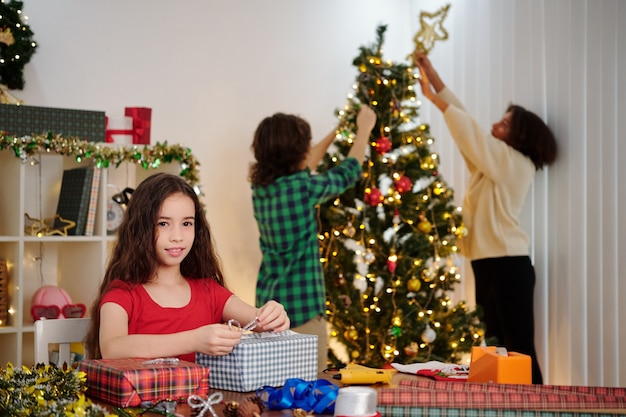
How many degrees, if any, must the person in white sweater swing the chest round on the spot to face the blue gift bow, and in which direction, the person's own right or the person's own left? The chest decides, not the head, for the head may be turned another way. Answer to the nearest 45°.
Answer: approximately 90° to the person's own left

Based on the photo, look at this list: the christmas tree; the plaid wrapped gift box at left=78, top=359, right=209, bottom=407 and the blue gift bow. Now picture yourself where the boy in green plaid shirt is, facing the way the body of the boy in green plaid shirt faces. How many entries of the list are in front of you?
1

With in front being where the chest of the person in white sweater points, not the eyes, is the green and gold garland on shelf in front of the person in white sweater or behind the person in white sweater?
in front

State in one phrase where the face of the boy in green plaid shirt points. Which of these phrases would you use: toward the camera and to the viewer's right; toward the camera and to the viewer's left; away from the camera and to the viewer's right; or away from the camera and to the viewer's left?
away from the camera and to the viewer's right

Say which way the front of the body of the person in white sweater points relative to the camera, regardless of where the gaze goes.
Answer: to the viewer's left

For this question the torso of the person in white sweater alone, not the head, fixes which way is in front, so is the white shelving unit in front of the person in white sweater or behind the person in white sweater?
in front

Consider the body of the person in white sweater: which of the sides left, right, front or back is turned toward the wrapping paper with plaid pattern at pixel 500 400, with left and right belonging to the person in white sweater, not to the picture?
left

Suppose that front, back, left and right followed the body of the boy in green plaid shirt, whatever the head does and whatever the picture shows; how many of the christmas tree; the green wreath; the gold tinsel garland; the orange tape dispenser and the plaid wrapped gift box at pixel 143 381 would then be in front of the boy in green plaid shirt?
1

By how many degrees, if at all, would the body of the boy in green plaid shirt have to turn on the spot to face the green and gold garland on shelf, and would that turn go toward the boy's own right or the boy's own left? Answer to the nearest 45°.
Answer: approximately 135° to the boy's own left

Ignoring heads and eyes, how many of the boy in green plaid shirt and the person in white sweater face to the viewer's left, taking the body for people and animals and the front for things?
1

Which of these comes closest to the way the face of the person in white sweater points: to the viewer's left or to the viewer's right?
to the viewer's left

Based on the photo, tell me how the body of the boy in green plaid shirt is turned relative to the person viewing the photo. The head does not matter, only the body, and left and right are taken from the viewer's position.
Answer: facing away from the viewer and to the right of the viewer

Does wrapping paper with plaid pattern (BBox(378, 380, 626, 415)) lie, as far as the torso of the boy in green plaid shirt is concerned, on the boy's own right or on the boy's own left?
on the boy's own right

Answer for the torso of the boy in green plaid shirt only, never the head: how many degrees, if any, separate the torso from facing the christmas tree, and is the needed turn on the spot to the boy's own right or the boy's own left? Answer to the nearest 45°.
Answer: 0° — they already face it

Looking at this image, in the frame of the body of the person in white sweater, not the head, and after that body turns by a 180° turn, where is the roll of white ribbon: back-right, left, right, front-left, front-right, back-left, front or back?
right

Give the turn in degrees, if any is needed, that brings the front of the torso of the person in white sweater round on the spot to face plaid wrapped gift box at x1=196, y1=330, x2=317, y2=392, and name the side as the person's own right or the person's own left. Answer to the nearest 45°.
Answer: approximately 90° to the person's own left
